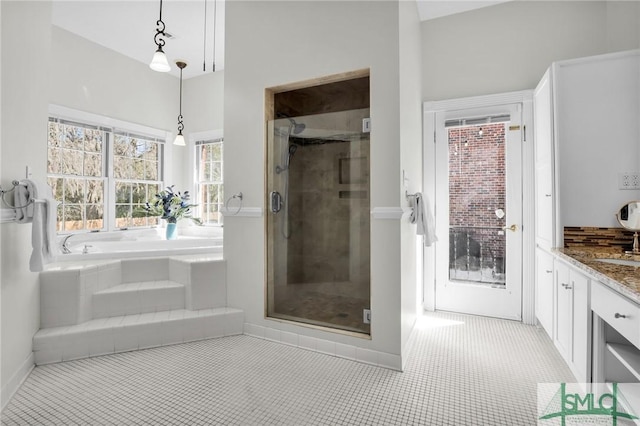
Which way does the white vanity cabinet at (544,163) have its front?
to the viewer's left

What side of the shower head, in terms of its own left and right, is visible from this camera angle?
right
